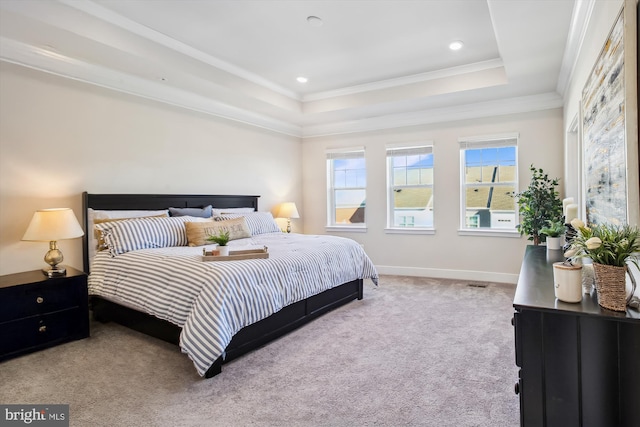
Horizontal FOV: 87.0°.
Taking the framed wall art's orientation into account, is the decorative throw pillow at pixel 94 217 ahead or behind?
ahead

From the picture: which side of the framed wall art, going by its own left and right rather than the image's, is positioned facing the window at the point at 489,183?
right

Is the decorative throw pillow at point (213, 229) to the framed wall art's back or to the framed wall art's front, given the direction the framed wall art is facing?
to the front

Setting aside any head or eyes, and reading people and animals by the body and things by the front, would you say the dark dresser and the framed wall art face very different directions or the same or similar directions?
same or similar directions

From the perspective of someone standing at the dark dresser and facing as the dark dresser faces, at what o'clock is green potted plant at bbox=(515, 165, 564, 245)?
The green potted plant is roughly at 3 o'clock from the dark dresser.

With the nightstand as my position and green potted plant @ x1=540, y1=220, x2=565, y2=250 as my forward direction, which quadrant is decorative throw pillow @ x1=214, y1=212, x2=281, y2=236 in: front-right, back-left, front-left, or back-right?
front-left

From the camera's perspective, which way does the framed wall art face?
to the viewer's left

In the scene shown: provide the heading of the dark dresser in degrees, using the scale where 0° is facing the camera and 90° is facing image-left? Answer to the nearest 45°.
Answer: approximately 90°

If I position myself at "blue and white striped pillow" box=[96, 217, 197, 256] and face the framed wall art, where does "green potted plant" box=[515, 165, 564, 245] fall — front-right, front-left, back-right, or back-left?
front-left

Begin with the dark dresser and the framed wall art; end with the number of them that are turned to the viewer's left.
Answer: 2
